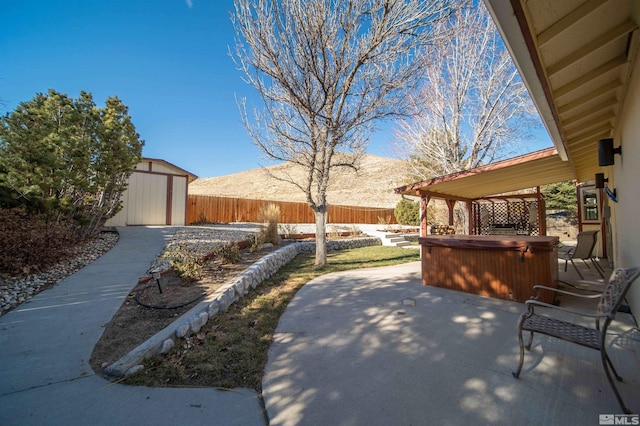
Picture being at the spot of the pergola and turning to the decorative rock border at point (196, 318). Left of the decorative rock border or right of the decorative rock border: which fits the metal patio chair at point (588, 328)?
left

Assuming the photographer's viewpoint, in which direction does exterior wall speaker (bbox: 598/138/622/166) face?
facing to the left of the viewer

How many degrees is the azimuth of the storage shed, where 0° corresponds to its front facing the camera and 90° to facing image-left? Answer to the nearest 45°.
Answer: approximately 0°

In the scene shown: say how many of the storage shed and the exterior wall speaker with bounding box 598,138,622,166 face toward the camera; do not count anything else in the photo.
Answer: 1

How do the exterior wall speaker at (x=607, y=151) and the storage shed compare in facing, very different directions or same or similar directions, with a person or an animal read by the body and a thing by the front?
very different directions

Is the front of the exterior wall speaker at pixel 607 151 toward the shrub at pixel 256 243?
yes

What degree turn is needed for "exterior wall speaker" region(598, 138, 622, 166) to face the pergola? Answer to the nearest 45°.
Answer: approximately 45° to its right

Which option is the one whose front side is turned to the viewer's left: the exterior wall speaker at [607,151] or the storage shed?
the exterior wall speaker

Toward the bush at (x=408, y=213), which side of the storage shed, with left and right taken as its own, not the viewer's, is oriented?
left
